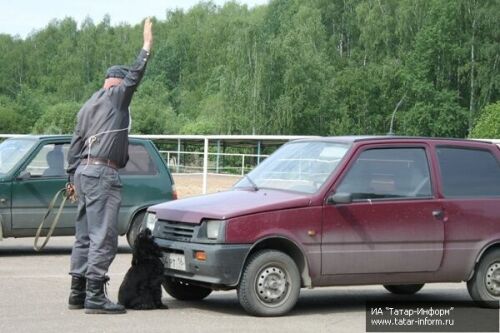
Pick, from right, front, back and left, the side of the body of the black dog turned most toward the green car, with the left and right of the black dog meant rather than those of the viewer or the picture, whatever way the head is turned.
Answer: left

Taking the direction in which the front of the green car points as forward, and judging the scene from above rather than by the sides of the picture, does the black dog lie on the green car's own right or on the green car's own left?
on the green car's own left

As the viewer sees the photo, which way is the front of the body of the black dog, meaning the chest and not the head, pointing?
to the viewer's right

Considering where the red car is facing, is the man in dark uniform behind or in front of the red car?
in front

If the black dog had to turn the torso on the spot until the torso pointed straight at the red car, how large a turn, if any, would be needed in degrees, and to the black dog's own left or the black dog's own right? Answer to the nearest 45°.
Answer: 0° — it already faces it

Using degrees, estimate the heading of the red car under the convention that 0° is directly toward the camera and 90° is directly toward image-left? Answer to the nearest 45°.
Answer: approximately 45°

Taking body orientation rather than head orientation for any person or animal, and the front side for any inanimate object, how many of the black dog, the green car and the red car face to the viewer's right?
1

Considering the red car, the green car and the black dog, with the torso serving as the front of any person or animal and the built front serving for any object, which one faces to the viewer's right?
the black dog

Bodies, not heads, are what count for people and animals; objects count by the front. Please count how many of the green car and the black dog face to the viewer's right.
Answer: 1

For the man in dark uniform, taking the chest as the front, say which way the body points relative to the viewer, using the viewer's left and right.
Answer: facing away from the viewer and to the right of the viewer
